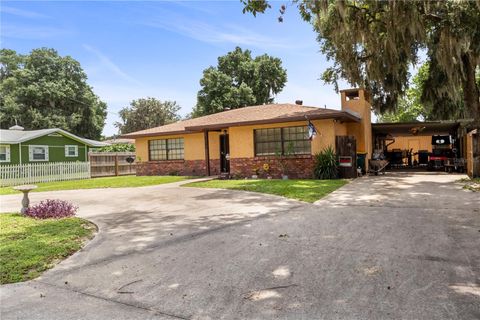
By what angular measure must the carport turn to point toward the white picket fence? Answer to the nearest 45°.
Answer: approximately 45° to its right

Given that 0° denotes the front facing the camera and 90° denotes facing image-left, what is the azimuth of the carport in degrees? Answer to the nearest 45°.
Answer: approximately 0°

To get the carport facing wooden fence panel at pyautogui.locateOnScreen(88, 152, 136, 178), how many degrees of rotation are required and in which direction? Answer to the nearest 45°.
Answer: approximately 90° to its right

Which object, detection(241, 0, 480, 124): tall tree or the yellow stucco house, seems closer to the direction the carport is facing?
the tall tree

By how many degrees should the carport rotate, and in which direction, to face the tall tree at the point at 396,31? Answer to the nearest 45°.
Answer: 0° — it already faces it

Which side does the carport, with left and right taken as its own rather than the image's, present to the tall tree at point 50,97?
right

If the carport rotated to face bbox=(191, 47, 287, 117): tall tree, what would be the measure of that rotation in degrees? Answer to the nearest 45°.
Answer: approximately 135° to its right

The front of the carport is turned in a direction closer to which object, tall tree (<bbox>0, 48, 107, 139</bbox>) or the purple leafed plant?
the purple leafed plant

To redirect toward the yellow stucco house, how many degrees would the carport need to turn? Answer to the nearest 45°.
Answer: approximately 45° to its right

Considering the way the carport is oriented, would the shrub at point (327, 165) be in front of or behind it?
in front

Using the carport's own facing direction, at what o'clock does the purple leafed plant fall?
The purple leafed plant is roughly at 1 o'clock from the carport.
